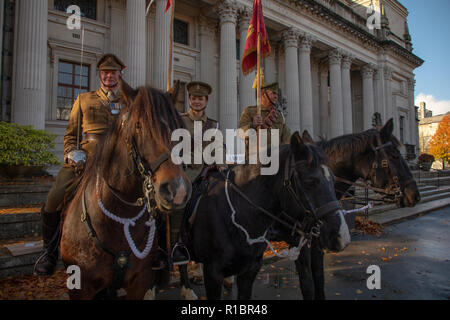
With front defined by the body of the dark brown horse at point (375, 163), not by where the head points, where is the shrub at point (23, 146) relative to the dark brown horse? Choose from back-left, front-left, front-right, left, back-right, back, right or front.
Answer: back

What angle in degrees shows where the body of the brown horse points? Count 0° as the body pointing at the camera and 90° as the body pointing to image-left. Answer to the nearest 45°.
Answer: approximately 315°

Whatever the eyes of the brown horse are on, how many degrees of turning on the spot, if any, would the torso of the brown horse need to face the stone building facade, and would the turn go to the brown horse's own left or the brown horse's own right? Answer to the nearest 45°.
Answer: approximately 135° to the brown horse's own left

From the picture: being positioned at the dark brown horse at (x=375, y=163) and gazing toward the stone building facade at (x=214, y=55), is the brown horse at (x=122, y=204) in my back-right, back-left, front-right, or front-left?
back-left

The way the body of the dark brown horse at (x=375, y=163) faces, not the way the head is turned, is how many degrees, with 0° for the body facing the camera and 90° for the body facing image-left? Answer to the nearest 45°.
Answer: approximately 270°

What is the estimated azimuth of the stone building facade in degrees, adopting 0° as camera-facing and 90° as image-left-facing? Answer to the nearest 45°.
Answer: approximately 315°
